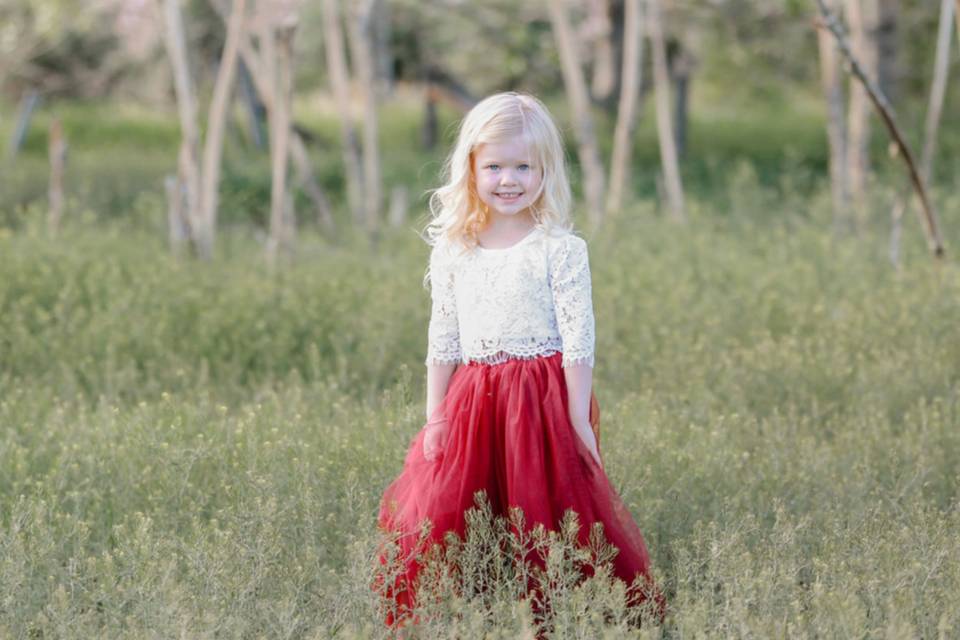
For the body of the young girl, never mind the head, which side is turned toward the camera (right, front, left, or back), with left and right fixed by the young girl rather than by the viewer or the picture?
front

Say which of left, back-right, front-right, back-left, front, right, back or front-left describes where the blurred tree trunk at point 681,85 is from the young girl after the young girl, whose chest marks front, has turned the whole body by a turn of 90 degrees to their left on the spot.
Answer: left

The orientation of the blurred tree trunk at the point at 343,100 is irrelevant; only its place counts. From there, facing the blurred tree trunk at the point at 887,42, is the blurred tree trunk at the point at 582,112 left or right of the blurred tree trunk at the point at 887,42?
right

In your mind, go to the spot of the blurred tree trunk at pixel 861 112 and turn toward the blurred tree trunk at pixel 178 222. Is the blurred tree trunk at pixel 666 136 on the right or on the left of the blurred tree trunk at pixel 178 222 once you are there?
right

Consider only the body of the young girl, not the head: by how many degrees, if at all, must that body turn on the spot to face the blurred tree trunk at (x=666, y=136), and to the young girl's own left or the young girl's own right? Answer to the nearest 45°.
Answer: approximately 180°

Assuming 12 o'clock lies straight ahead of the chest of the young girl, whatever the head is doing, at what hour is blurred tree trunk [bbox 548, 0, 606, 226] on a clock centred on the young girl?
The blurred tree trunk is roughly at 6 o'clock from the young girl.

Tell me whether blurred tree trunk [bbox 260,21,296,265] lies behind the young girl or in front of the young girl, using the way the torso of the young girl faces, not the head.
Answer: behind

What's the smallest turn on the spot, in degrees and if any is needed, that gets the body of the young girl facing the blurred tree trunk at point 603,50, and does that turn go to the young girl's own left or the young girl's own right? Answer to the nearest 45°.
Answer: approximately 180°

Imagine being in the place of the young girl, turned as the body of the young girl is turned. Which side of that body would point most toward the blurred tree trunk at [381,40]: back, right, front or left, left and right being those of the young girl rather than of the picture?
back

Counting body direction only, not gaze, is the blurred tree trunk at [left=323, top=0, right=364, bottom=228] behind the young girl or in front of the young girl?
behind

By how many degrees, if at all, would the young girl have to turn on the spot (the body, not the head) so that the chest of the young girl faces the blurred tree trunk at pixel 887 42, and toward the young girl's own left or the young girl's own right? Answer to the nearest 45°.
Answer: approximately 180°
